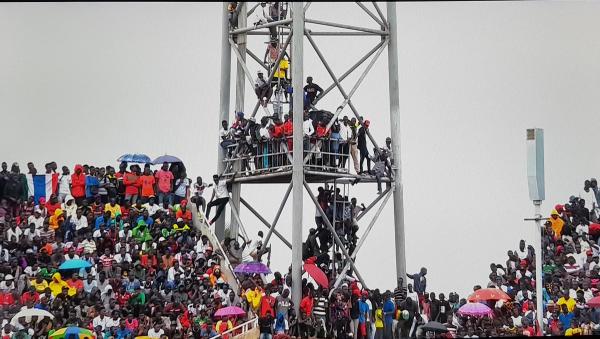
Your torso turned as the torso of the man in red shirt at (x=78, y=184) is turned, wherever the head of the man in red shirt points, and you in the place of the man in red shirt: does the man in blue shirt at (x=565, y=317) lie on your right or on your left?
on your left

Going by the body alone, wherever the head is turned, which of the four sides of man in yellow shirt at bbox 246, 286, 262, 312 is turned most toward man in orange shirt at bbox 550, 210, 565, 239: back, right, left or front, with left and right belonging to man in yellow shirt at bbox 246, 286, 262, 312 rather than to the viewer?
left

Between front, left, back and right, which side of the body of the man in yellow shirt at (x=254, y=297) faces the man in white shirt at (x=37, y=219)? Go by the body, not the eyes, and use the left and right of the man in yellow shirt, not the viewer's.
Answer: right

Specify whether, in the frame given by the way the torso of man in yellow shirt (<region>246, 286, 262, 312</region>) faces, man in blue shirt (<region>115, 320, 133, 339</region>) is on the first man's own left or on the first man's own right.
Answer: on the first man's own right

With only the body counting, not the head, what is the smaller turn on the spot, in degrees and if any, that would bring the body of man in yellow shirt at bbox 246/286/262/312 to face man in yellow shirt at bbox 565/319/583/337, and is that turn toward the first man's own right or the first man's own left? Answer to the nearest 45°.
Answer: approximately 90° to the first man's own left
